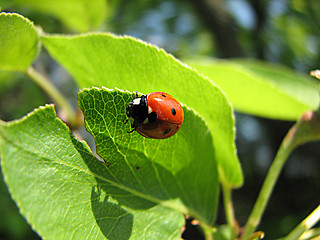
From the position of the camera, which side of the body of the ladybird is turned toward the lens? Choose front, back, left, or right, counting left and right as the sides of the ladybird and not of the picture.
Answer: left

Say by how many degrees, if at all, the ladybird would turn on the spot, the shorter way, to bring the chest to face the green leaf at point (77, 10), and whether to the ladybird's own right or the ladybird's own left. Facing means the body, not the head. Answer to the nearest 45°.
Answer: approximately 90° to the ladybird's own right

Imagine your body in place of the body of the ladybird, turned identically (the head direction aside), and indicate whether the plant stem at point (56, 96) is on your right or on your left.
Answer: on your right
